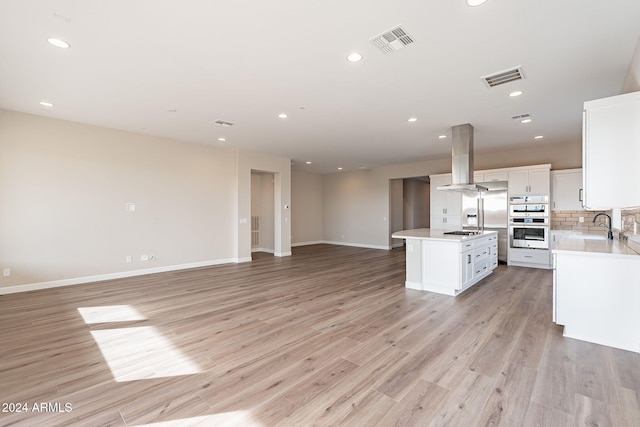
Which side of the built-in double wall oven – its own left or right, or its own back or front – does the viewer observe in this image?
front

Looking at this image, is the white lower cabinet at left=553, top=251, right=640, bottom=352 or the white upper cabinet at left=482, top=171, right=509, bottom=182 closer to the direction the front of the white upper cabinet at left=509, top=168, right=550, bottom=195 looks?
the white lower cabinet

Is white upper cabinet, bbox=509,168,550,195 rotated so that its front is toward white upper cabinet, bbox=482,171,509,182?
no

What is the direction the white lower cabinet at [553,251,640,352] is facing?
to the viewer's left

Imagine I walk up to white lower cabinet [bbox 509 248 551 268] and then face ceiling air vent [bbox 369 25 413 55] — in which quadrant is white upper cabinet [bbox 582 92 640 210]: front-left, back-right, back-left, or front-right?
front-left

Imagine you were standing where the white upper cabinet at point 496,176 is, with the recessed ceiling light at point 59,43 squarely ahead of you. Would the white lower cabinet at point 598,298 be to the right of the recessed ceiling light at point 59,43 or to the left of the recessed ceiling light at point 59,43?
left

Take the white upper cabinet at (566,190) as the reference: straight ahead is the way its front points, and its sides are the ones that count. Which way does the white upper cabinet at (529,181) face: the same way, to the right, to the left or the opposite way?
the same way

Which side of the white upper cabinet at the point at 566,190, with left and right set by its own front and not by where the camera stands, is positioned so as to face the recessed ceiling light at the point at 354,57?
front

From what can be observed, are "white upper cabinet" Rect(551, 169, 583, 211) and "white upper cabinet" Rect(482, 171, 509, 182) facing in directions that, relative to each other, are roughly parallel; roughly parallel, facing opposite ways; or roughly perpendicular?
roughly parallel

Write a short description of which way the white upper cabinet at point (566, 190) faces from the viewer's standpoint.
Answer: facing the viewer

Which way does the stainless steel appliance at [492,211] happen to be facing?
toward the camera

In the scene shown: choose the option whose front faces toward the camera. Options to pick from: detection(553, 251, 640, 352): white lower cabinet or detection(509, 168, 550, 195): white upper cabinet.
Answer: the white upper cabinet

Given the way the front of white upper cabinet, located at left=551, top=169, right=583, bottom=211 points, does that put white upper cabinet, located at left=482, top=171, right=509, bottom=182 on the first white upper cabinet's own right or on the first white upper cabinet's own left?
on the first white upper cabinet's own right

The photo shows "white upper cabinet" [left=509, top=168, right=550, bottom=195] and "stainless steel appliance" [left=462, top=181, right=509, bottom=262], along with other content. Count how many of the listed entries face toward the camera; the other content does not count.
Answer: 2
